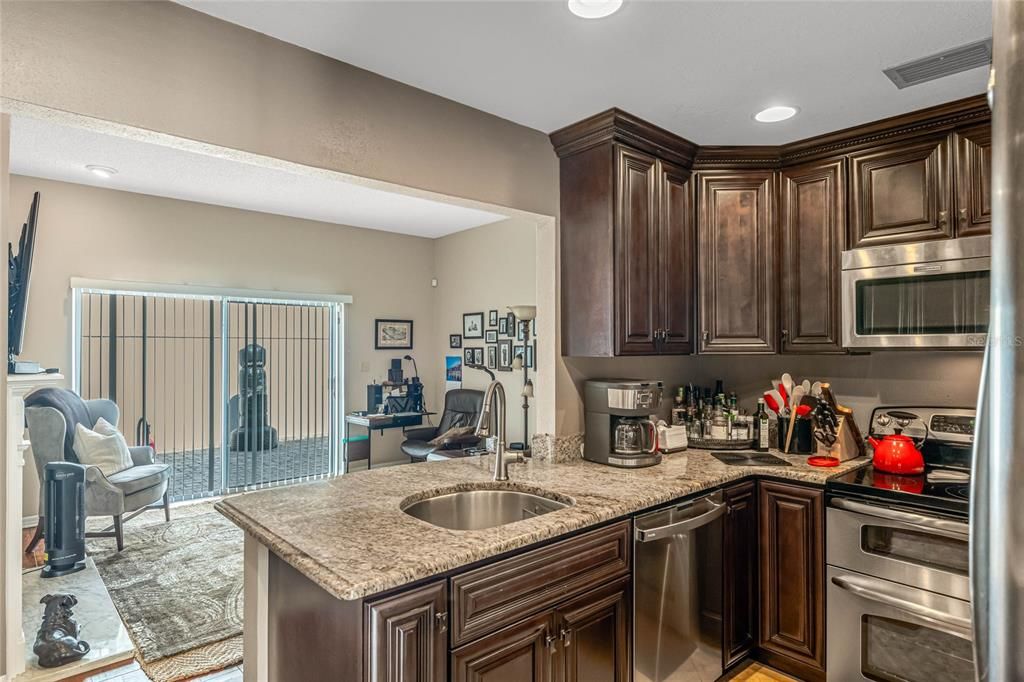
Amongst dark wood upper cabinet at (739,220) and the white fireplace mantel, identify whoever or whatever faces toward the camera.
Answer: the dark wood upper cabinet

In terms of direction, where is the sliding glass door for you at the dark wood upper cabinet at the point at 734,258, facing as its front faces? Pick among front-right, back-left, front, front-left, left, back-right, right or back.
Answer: right

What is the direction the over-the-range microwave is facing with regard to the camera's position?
facing the viewer and to the left of the viewer

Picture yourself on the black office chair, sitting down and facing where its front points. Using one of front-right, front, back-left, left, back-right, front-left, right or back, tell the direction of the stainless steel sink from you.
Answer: front-left

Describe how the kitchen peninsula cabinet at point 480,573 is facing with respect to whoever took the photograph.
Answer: facing the viewer and to the right of the viewer

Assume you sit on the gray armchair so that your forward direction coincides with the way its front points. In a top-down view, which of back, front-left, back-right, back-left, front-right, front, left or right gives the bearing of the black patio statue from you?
left

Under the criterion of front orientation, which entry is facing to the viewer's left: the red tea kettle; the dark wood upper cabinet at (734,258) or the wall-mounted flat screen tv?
the red tea kettle

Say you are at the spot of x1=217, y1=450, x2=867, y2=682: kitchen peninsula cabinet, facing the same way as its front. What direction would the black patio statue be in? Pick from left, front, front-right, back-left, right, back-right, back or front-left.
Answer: back

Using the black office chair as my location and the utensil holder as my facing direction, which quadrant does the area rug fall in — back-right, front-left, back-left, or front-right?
front-right

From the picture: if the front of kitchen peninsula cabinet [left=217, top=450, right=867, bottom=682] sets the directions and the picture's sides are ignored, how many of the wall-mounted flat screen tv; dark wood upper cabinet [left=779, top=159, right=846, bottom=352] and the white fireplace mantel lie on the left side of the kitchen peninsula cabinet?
1

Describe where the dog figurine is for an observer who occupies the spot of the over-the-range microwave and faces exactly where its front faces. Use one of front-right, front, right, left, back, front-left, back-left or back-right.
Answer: front

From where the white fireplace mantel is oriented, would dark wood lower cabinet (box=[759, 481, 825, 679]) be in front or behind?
in front
